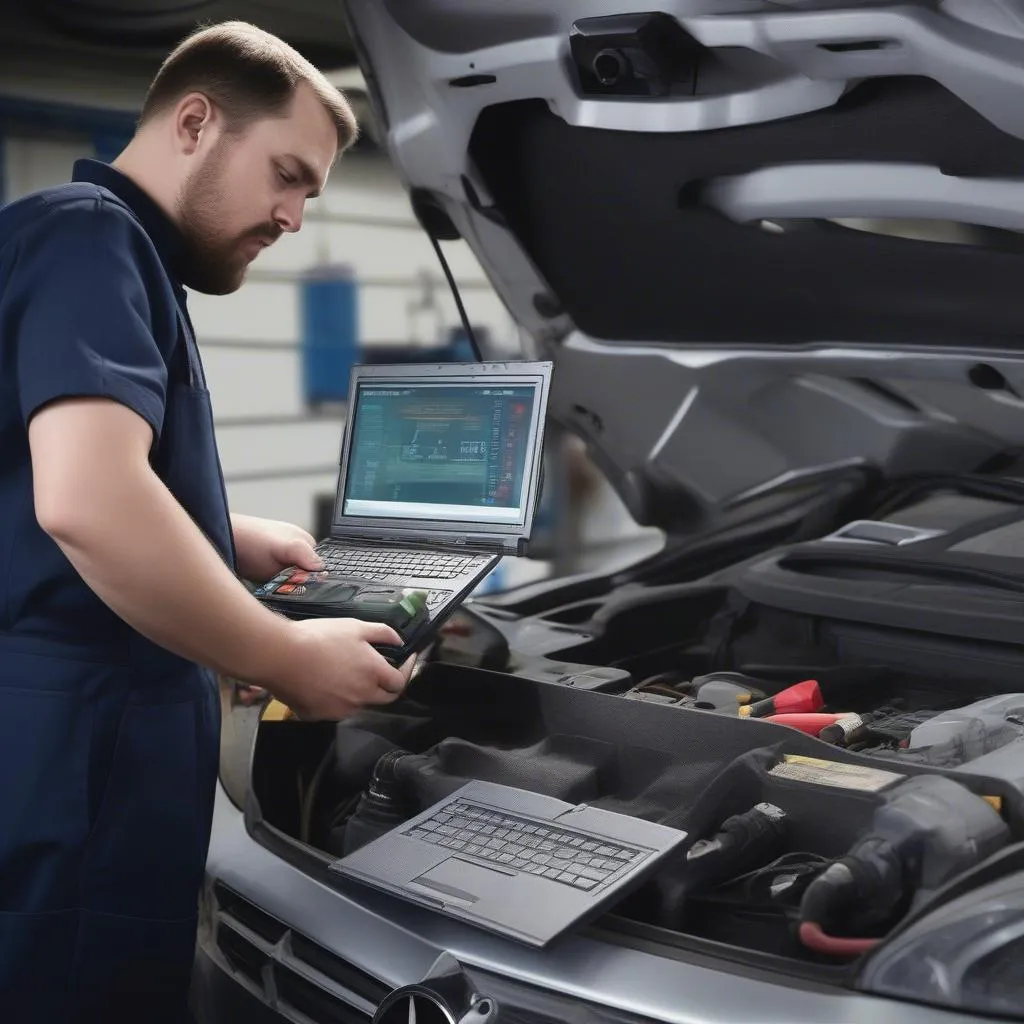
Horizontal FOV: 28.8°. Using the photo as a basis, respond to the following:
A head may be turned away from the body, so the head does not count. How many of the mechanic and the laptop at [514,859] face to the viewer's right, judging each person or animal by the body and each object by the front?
1

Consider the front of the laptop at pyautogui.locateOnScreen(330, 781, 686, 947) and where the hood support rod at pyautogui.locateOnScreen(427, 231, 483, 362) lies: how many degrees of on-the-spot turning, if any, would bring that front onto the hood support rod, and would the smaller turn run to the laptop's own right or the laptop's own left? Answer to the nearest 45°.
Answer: approximately 135° to the laptop's own right

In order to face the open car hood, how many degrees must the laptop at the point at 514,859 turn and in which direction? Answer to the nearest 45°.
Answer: approximately 135° to its right

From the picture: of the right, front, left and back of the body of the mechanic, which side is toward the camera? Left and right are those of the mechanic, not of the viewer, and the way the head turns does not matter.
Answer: right

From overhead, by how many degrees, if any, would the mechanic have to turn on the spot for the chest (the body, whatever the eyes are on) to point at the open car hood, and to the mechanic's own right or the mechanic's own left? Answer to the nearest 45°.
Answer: approximately 45° to the mechanic's own left
